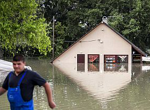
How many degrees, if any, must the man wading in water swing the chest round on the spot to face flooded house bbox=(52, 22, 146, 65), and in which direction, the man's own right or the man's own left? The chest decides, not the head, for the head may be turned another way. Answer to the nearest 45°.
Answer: approximately 135° to the man's own right

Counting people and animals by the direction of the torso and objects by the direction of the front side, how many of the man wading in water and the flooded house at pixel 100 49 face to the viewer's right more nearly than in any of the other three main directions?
0

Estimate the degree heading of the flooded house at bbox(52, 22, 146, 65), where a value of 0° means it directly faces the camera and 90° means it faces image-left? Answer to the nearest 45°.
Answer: approximately 0°

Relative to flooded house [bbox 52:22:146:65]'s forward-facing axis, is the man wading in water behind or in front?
in front

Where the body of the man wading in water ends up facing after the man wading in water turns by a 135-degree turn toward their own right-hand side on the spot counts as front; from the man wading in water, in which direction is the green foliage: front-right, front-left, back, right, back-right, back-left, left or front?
front

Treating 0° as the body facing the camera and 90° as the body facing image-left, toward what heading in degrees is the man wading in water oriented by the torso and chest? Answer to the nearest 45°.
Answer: approximately 45°
